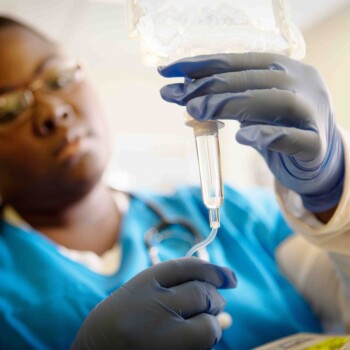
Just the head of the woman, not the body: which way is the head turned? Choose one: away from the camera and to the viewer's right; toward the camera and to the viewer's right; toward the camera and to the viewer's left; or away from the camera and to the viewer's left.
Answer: toward the camera and to the viewer's right

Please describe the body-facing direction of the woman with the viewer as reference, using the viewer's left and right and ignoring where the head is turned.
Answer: facing the viewer
